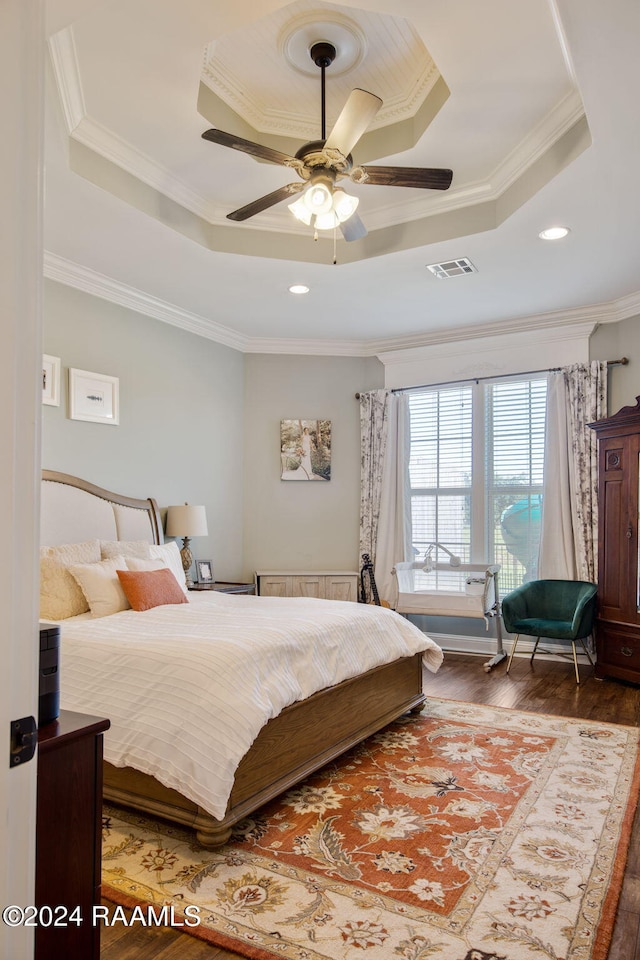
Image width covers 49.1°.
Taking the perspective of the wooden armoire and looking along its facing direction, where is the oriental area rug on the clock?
The oriental area rug is roughly at 11 o'clock from the wooden armoire.

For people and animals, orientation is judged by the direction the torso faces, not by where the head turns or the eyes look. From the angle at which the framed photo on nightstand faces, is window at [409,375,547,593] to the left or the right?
on its left

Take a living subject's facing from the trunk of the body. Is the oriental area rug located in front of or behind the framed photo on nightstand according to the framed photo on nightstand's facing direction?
in front

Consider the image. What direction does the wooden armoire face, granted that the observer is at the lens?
facing the viewer and to the left of the viewer

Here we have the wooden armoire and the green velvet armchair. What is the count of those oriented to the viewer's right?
0

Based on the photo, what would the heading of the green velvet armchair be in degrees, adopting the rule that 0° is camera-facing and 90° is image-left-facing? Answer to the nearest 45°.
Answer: approximately 45°

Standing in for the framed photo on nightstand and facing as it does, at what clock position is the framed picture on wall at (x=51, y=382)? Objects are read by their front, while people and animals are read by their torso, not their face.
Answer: The framed picture on wall is roughly at 3 o'clock from the framed photo on nightstand.

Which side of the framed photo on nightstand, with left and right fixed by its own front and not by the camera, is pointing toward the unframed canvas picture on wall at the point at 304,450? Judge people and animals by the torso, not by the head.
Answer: left

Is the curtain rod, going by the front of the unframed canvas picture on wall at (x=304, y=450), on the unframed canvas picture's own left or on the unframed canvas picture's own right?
on the unframed canvas picture's own left

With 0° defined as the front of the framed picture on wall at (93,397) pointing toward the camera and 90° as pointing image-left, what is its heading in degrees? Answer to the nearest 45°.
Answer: approximately 315°

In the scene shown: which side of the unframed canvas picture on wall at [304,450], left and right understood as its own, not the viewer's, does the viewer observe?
front

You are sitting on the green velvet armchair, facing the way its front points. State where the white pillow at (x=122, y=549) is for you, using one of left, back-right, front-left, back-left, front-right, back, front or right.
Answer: front

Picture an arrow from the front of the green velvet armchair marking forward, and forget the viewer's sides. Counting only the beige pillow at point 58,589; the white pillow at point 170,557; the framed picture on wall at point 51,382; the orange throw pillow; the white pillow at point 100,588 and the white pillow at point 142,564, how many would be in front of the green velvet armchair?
6
